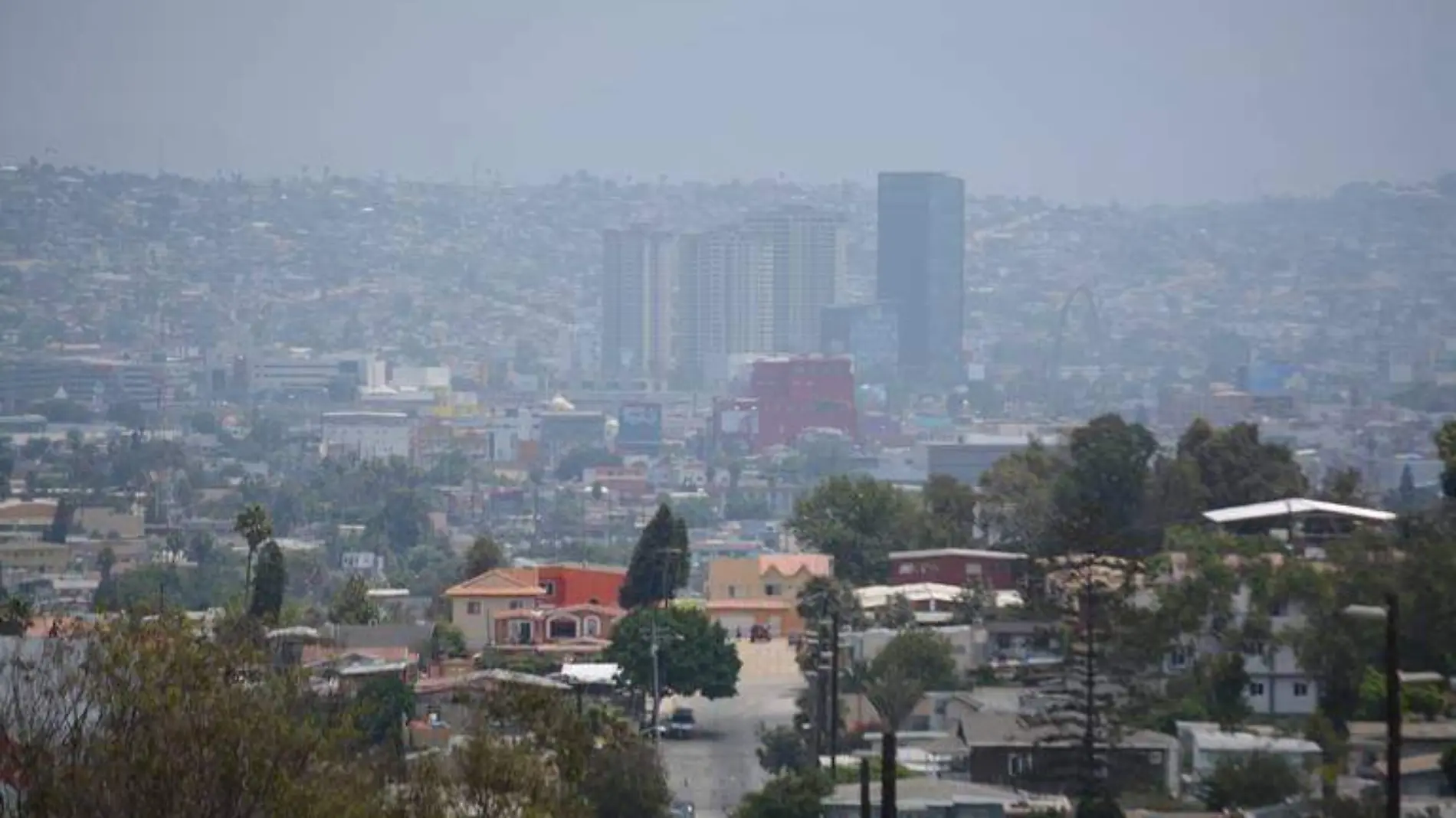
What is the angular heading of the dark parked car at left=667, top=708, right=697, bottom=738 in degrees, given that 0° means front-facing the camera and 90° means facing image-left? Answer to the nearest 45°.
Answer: approximately 0°

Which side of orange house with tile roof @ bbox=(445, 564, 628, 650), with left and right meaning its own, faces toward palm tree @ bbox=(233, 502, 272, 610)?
right

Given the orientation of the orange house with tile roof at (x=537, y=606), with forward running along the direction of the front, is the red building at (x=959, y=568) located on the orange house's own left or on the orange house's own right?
on the orange house's own left
